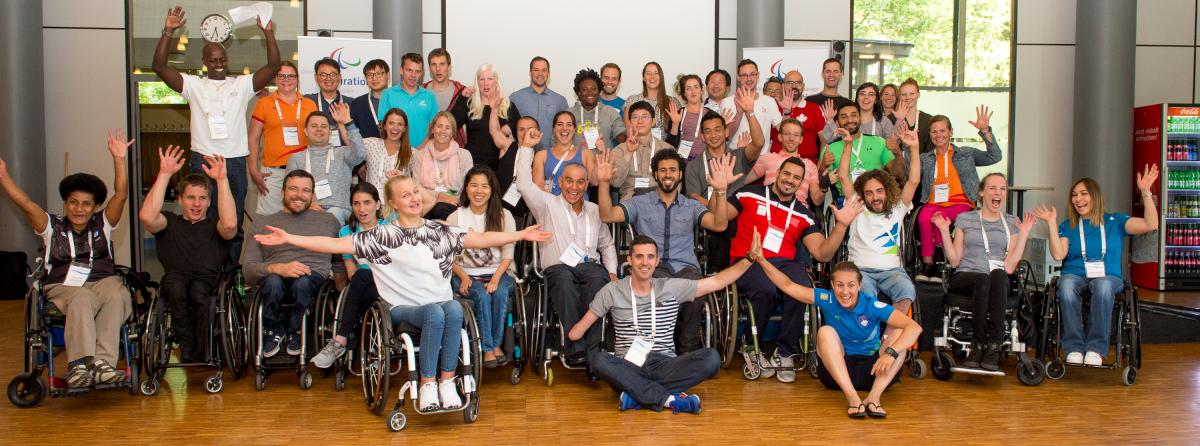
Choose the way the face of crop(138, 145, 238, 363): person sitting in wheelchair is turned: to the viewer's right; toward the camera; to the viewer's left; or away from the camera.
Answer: toward the camera

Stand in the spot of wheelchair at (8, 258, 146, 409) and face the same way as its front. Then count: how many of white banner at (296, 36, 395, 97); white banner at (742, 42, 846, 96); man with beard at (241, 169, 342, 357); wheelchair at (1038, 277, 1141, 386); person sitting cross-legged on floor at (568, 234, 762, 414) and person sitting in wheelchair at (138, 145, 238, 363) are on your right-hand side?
0

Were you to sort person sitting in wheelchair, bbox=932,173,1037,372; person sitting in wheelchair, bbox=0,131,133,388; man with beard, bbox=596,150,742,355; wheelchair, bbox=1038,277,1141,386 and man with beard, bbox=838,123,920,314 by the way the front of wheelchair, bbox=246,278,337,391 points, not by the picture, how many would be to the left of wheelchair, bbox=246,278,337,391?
4

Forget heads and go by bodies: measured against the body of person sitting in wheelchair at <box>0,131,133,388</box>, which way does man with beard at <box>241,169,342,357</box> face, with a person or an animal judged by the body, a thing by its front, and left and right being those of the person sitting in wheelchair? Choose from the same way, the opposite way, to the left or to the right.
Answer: the same way

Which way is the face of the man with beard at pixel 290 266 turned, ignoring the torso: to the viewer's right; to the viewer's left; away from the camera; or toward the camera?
toward the camera

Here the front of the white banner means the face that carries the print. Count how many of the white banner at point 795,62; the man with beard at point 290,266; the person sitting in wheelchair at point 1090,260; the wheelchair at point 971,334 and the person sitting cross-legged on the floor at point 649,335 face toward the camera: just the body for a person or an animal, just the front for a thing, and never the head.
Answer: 5

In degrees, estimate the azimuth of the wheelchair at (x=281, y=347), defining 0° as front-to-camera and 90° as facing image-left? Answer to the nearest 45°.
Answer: approximately 0°

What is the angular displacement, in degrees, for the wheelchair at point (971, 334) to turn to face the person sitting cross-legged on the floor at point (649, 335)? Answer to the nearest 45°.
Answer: approximately 45° to its right

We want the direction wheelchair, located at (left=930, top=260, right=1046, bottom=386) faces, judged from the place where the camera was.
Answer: facing the viewer

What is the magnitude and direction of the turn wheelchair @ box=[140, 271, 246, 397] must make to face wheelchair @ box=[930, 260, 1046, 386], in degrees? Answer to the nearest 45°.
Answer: approximately 90° to its left

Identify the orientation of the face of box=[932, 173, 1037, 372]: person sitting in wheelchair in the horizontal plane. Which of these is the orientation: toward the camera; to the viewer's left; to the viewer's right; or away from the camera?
toward the camera

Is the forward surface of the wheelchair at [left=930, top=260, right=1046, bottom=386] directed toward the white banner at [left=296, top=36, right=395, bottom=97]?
no

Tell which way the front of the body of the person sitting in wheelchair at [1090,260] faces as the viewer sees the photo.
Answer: toward the camera

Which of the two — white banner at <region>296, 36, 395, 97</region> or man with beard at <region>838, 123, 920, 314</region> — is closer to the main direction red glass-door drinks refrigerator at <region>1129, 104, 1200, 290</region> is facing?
the man with beard

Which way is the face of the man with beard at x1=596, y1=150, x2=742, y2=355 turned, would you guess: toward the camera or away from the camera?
toward the camera

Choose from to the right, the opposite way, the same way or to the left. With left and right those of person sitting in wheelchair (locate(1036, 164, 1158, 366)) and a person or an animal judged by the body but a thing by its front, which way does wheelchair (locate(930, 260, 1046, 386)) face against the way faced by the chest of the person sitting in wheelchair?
the same way

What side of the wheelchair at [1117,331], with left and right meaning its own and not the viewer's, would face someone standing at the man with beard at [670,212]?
right

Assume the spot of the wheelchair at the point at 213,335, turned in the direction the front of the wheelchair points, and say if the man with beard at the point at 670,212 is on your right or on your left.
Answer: on your left

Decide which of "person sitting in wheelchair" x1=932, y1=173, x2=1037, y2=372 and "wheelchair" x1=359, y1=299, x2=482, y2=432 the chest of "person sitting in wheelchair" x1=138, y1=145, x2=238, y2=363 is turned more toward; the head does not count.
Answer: the wheelchair

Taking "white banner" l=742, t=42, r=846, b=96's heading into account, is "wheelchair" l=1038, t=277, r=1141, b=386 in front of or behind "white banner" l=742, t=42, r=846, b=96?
in front

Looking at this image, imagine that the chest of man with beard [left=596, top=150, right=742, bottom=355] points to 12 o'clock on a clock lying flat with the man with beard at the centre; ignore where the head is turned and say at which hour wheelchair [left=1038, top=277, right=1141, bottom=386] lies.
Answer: The wheelchair is roughly at 9 o'clock from the man with beard.

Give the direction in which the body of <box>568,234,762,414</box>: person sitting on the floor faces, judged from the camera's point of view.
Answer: toward the camera

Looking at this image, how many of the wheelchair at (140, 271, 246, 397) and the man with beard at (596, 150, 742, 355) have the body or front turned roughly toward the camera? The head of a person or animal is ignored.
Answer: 2

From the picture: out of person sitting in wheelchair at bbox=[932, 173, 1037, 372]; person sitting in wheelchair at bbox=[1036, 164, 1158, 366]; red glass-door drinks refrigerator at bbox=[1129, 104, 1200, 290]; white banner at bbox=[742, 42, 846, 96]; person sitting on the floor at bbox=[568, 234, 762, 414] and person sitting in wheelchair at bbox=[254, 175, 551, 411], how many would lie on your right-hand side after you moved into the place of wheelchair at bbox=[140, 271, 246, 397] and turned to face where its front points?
0
